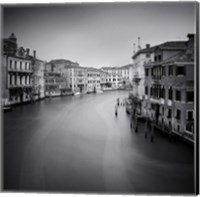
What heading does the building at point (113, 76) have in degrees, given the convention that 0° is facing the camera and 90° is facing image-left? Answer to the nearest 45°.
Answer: approximately 0°

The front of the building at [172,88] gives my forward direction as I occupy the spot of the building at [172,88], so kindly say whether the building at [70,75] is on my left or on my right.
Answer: on my right

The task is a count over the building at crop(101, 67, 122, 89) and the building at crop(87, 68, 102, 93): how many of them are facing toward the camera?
2

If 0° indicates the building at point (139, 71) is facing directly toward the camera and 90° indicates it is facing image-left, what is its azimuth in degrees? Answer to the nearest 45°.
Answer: approximately 45°

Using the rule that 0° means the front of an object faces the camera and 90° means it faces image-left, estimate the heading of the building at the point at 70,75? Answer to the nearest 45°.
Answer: approximately 315°

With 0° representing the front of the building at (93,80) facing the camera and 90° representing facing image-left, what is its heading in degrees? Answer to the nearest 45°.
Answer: approximately 0°
